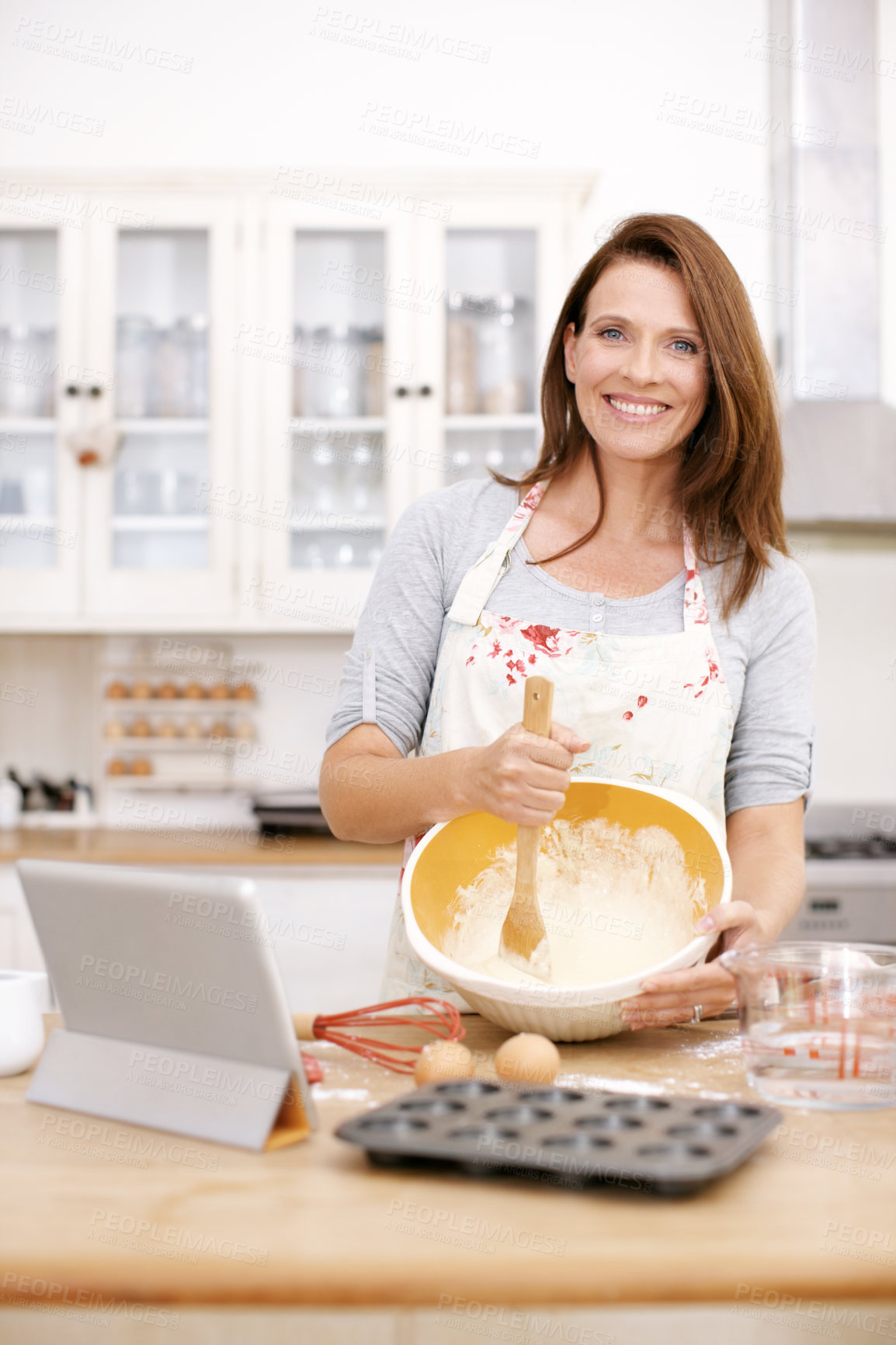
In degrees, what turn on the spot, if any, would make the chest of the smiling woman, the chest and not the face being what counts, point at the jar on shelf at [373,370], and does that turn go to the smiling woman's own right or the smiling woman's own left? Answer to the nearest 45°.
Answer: approximately 180°

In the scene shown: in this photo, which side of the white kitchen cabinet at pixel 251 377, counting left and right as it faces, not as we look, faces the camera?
front

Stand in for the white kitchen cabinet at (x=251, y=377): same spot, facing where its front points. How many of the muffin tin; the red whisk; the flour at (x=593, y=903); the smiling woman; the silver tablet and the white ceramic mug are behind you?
0

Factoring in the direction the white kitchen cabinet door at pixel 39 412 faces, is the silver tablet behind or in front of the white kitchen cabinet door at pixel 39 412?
in front

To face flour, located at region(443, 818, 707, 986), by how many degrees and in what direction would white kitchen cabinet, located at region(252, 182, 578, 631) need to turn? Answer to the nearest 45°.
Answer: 0° — it already faces it

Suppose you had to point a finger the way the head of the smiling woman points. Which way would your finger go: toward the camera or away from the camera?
toward the camera

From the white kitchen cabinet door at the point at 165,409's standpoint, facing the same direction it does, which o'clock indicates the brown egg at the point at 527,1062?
The brown egg is roughly at 12 o'clock from the white kitchen cabinet door.

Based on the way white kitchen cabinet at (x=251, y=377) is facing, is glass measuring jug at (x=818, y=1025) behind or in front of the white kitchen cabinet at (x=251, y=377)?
in front

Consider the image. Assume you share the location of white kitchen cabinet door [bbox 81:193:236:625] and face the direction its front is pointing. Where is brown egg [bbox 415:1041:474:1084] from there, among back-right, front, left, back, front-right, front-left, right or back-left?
front

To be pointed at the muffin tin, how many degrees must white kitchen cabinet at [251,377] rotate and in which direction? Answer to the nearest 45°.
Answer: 0° — it already faces it

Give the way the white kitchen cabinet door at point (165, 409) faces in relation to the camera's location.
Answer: facing the viewer
